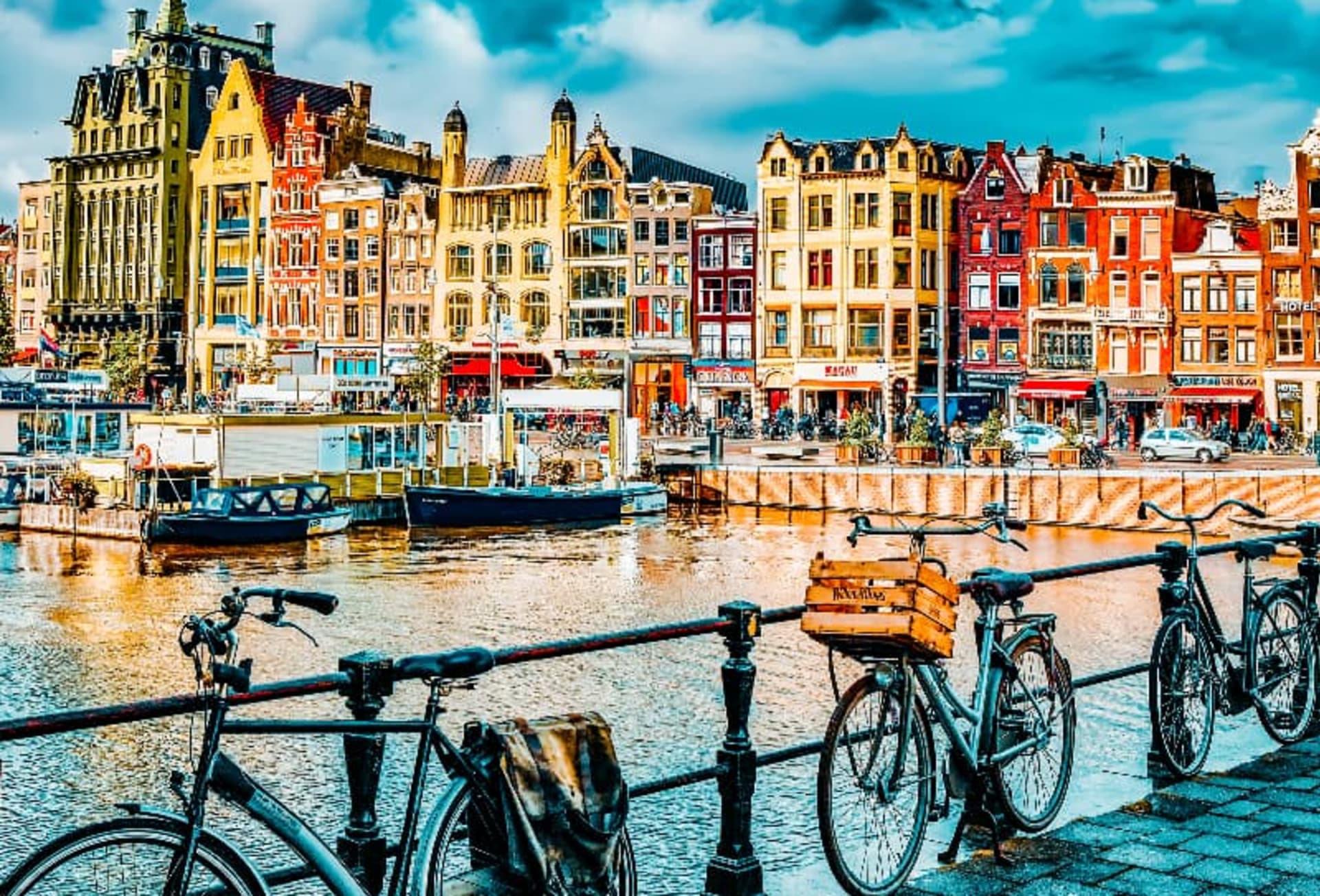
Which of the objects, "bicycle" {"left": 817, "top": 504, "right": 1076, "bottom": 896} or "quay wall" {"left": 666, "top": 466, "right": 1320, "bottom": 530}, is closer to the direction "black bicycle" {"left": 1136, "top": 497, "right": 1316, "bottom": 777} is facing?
the bicycle

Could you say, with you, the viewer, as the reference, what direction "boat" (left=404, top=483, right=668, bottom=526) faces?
facing to the left of the viewer

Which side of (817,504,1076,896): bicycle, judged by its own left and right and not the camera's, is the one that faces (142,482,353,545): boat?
right

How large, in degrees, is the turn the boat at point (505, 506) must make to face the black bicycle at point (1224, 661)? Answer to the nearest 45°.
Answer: approximately 90° to its left

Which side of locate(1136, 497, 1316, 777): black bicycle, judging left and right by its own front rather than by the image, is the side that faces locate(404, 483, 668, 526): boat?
right

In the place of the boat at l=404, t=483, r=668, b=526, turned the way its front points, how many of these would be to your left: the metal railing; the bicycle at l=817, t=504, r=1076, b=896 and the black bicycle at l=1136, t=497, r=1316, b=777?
3

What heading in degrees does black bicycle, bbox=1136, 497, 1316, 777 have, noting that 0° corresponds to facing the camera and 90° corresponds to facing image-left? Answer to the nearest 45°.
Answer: approximately 45°

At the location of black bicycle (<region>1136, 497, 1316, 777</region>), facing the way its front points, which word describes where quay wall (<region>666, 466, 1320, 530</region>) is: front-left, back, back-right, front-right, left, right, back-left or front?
back-right

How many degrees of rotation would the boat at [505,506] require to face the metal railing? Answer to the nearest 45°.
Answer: approximately 90° to its left
